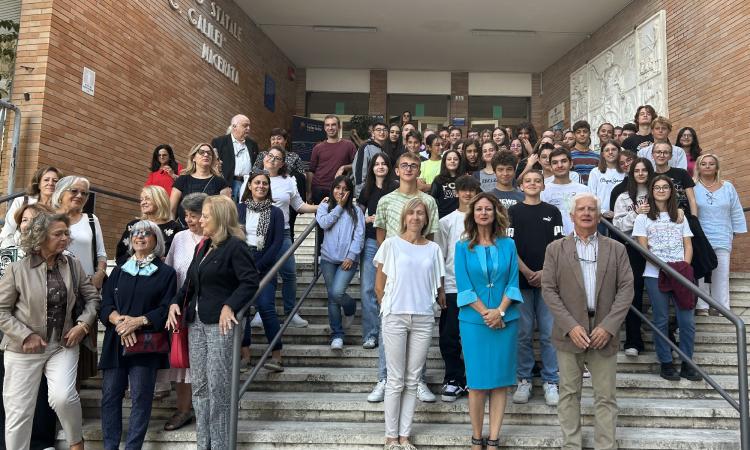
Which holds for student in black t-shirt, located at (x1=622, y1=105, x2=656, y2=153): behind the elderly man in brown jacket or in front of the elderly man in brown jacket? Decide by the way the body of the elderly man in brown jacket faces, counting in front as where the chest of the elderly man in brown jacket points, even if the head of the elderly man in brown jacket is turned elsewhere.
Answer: behind

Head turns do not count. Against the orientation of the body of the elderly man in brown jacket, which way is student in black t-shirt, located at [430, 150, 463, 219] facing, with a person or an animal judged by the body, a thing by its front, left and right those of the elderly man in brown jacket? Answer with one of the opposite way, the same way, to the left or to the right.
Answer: the same way

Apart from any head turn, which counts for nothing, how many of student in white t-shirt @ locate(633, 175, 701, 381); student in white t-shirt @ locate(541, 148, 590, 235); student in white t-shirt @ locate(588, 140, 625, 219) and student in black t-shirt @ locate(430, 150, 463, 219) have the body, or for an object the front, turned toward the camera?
4

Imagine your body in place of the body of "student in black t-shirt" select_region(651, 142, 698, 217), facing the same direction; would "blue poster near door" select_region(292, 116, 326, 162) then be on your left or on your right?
on your right

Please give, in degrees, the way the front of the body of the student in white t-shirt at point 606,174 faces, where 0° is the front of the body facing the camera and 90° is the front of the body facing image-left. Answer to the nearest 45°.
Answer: approximately 0°

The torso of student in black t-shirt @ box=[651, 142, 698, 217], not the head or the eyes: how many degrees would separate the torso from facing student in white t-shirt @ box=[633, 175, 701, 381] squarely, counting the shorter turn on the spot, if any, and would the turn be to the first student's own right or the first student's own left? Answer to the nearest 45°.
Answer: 0° — they already face them

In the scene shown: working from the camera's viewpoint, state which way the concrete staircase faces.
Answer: facing the viewer

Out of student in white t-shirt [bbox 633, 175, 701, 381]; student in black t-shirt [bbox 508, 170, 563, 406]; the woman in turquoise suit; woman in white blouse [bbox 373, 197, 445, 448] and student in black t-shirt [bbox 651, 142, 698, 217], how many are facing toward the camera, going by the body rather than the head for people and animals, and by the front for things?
5

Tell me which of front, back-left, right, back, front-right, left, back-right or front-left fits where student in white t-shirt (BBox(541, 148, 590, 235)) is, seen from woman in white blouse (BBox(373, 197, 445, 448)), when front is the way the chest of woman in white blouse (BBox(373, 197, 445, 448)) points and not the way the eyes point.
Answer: back-left

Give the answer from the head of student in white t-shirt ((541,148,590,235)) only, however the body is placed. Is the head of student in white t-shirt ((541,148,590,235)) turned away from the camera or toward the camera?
toward the camera

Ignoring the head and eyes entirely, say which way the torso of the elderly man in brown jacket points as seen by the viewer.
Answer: toward the camera

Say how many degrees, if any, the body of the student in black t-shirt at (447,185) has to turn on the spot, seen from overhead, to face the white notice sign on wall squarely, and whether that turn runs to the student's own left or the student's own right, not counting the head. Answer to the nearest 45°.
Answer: approximately 90° to the student's own right

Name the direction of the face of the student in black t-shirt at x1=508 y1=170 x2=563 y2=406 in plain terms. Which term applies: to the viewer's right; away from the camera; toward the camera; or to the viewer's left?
toward the camera

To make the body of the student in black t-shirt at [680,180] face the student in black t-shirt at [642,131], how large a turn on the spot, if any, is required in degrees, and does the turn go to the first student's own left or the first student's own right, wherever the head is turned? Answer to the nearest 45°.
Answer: approximately 180°

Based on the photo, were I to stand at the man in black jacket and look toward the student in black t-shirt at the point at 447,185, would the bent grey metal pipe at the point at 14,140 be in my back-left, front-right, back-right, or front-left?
back-right

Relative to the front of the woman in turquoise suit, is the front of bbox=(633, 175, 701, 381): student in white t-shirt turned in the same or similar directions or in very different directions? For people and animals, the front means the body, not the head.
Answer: same or similar directions

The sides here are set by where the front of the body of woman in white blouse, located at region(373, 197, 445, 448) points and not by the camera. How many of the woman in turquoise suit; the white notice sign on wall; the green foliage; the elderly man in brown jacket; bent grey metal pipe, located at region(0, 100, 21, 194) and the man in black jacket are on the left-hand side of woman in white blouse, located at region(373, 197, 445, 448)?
2

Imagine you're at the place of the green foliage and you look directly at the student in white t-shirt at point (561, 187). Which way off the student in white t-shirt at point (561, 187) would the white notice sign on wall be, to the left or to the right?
left

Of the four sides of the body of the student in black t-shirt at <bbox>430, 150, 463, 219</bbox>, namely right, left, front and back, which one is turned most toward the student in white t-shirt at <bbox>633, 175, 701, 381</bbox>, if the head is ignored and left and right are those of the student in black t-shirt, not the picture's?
left

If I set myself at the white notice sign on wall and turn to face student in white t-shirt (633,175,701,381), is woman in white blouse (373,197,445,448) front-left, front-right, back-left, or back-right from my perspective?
front-right
